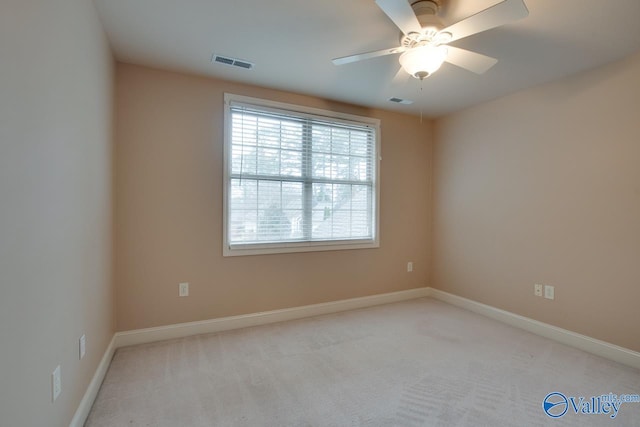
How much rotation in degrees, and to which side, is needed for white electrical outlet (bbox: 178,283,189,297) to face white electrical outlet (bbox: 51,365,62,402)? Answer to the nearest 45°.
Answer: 0° — it already faces it

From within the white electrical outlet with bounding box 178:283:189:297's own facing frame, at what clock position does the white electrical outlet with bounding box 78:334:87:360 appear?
the white electrical outlet with bounding box 78:334:87:360 is roughly at 1 o'clock from the white electrical outlet with bounding box 178:283:189:297.

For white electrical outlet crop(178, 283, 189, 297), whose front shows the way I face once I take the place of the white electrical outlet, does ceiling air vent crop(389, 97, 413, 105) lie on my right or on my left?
on my left

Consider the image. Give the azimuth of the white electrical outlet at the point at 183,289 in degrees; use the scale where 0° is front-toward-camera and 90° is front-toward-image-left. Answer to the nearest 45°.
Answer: approximately 0°

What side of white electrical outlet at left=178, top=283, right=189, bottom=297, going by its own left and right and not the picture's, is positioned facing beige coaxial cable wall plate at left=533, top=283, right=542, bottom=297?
left

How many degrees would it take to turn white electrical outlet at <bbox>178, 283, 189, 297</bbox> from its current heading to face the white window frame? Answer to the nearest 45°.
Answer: approximately 90° to its left

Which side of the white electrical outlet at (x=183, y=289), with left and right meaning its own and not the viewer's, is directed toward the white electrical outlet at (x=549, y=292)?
left
